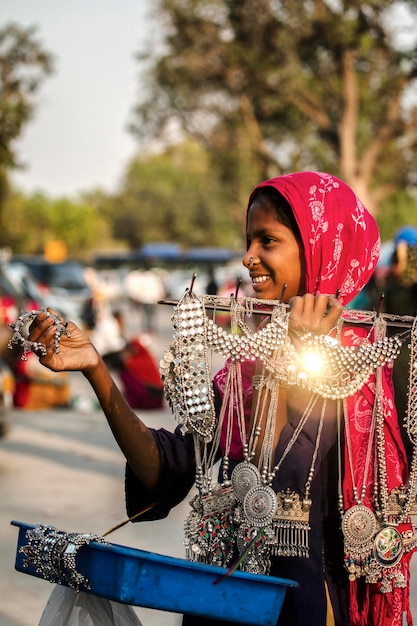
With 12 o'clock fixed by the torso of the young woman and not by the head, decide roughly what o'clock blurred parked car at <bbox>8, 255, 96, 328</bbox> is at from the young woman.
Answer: The blurred parked car is roughly at 4 o'clock from the young woman.

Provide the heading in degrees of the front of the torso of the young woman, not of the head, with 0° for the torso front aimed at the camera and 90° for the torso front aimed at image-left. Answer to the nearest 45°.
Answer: approximately 45°
